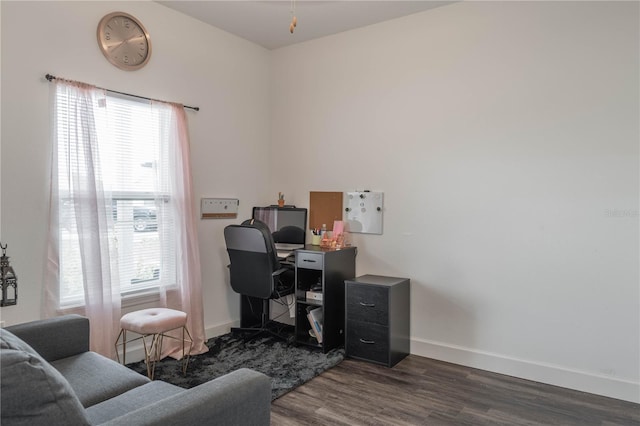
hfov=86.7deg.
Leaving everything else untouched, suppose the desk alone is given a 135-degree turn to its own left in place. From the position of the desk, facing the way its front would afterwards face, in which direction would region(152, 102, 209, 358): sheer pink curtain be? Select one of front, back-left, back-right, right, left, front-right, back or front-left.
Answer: back

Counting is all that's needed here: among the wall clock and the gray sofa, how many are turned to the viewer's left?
0

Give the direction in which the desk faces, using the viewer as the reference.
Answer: facing the viewer and to the left of the viewer

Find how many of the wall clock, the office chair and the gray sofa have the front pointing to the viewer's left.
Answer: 0

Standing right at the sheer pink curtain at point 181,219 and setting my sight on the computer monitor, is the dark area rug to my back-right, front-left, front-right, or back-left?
front-right

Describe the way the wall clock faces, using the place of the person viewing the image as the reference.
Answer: facing the viewer and to the right of the viewer

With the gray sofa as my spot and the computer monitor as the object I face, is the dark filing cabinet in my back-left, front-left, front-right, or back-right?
front-right

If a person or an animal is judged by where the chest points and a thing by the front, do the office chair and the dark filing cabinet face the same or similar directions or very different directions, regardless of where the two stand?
very different directions

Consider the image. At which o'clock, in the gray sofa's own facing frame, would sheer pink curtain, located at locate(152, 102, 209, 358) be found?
The sheer pink curtain is roughly at 11 o'clock from the gray sofa.

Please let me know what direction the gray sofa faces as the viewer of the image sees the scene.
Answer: facing away from the viewer and to the right of the viewer

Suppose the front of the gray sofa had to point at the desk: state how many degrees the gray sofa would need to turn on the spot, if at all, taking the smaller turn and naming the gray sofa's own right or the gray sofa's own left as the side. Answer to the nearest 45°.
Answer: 0° — it already faces it

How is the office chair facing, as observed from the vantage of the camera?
facing away from the viewer and to the right of the viewer

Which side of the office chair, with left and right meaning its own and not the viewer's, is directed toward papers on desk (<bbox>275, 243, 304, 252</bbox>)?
front

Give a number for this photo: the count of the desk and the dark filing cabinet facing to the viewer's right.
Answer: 0

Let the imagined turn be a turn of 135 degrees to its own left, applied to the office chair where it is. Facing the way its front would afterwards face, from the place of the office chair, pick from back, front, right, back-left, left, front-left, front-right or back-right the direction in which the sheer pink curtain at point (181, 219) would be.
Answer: front
